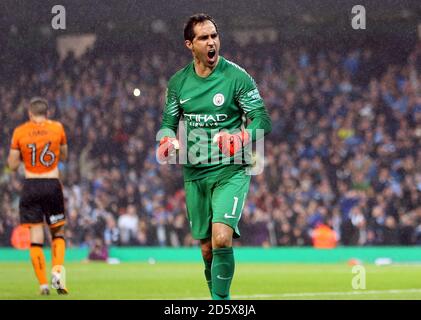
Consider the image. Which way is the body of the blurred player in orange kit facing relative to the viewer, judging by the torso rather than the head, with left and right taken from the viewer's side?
facing away from the viewer

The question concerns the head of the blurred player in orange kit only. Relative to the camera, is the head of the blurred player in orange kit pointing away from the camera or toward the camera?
away from the camera

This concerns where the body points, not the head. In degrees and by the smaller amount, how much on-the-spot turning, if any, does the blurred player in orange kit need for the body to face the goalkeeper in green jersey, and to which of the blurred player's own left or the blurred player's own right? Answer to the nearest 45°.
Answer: approximately 135° to the blurred player's own right
